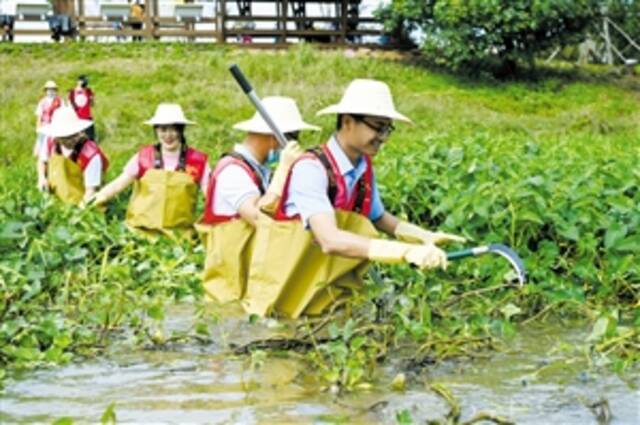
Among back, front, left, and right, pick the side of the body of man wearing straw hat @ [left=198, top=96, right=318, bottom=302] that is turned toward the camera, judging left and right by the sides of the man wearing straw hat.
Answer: right

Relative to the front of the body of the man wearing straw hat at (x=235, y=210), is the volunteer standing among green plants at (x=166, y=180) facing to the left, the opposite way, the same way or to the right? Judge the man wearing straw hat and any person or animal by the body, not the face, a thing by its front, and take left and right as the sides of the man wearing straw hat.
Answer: to the right

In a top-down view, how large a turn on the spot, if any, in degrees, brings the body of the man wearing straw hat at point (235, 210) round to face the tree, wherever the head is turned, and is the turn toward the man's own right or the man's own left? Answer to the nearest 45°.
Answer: approximately 90° to the man's own left

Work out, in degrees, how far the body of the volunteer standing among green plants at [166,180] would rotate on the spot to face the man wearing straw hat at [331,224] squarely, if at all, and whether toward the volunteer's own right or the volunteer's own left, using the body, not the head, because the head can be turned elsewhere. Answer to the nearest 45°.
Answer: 0° — they already face them

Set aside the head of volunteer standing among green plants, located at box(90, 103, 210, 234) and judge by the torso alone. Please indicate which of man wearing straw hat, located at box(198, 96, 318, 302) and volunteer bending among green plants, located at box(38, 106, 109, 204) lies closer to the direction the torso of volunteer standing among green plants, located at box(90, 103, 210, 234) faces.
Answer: the man wearing straw hat

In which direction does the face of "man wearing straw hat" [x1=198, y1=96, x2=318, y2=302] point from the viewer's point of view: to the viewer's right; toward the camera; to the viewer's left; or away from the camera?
to the viewer's right

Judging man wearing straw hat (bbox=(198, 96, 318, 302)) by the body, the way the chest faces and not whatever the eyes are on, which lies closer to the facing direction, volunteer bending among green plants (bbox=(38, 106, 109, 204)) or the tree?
the tree

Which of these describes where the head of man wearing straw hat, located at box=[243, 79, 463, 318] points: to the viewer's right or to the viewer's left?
to the viewer's right

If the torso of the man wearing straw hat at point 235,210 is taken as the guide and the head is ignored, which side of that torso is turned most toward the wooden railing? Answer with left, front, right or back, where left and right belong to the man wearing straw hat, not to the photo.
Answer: left

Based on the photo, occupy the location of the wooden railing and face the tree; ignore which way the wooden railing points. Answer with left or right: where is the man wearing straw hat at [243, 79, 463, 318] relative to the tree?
right

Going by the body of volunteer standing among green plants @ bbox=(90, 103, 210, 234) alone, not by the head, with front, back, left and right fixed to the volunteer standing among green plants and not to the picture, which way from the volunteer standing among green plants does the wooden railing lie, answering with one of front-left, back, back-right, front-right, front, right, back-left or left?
back
